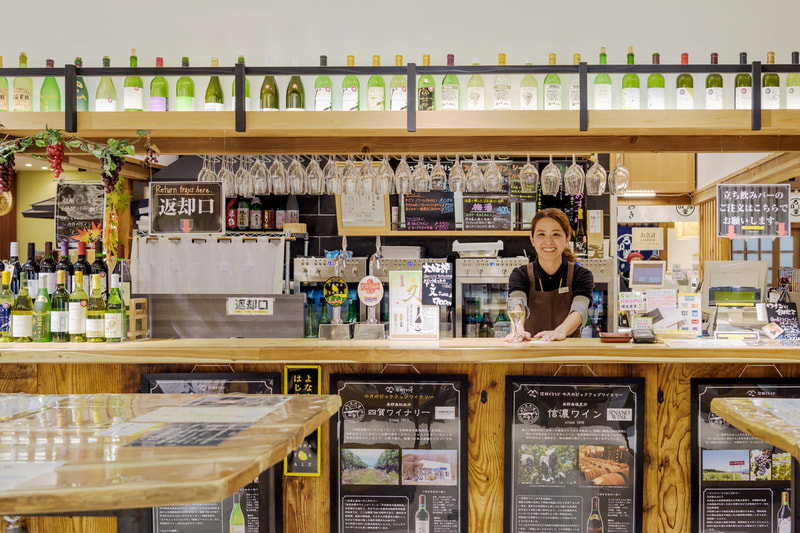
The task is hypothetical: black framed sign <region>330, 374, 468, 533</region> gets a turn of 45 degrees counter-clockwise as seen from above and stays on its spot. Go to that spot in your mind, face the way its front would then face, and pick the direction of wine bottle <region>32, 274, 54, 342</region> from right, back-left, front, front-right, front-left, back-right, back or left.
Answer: back-right

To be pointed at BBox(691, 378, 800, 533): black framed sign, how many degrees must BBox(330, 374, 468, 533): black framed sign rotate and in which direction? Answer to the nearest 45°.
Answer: approximately 90° to its left

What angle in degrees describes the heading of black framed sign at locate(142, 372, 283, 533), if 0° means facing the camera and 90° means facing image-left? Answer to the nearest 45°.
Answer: approximately 0°

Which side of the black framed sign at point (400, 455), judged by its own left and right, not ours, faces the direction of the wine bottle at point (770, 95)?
left

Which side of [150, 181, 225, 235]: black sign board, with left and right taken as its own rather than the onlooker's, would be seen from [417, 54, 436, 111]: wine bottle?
left

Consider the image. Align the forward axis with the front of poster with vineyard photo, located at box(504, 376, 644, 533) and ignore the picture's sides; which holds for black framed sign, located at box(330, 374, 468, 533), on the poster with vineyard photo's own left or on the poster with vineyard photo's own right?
on the poster with vineyard photo's own right

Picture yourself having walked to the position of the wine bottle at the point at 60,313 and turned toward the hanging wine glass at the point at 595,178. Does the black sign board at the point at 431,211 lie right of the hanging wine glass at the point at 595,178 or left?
left
